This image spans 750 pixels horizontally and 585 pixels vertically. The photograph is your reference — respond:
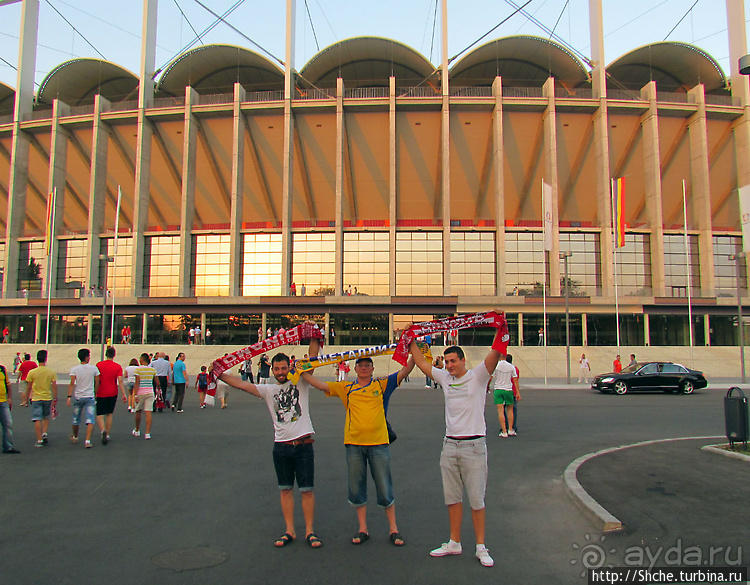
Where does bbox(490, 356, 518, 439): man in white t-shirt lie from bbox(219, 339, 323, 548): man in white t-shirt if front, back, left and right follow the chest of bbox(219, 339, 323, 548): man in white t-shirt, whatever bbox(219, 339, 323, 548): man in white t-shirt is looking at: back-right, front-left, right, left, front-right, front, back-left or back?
back-left

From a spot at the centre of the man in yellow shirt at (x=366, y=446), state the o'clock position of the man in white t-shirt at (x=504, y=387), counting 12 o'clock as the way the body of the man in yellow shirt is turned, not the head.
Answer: The man in white t-shirt is roughly at 7 o'clock from the man in yellow shirt.

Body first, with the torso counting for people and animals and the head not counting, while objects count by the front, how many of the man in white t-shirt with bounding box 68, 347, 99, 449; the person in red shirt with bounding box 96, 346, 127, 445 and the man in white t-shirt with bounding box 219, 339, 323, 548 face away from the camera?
2

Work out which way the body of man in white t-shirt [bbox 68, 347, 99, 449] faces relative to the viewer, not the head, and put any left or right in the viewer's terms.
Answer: facing away from the viewer

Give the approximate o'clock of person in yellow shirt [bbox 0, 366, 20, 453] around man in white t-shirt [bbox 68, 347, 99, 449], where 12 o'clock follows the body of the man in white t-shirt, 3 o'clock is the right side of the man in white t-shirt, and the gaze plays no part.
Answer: The person in yellow shirt is roughly at 9 o'clock from the man in white t-shirt.

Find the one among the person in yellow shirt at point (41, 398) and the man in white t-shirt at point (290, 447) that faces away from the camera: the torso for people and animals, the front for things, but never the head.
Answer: the person in yellow shirt

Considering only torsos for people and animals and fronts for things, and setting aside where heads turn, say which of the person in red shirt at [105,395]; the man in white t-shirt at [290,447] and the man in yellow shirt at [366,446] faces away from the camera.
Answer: the person in red shirt

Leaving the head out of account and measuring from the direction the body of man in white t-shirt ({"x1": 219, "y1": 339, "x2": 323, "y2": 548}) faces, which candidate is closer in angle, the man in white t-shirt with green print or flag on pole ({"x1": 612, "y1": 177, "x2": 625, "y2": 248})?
the man in white t-shirt with green print
